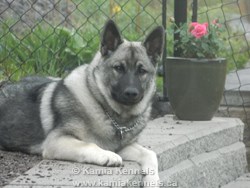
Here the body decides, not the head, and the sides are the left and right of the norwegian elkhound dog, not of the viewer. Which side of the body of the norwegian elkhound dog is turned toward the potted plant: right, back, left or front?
left

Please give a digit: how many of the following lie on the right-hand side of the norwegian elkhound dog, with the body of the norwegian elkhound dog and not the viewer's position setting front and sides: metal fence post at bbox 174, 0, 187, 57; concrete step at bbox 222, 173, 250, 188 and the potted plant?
0

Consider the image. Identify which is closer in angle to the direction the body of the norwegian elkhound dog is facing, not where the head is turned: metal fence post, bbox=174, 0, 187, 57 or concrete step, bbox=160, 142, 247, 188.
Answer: the concrete step

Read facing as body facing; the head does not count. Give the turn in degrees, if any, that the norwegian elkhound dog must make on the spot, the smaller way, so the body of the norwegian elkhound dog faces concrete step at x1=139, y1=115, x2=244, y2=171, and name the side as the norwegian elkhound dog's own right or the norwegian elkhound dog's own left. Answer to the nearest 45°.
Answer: approximately 90° to the norwegian elkhound dog's own left

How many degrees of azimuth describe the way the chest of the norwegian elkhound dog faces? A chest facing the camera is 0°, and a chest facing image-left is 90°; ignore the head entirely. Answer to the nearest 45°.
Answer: approximately 315°

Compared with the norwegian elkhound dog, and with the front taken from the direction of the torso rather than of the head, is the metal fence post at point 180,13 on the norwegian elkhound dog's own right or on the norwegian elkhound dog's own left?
on the norwegian elkhound dog's own left
